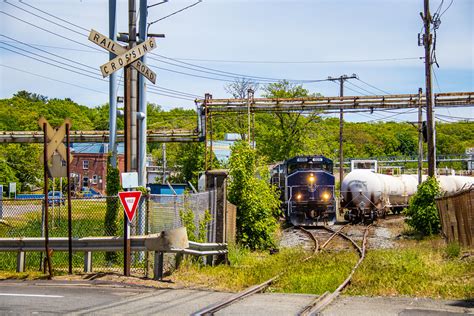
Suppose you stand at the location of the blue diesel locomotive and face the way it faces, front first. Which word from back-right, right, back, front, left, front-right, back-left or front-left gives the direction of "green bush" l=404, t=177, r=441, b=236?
front-left

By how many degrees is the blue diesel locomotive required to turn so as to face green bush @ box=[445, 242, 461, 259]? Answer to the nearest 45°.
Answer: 0° — it already faces it

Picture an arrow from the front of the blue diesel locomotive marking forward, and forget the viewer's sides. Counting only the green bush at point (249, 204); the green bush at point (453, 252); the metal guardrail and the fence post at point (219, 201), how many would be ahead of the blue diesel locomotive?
4

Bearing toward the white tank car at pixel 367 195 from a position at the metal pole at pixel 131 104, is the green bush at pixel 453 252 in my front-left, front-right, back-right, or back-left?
front-right

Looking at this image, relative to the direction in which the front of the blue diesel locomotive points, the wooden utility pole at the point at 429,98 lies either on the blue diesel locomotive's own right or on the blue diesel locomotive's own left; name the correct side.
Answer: on the blue diesel locomotive's own left

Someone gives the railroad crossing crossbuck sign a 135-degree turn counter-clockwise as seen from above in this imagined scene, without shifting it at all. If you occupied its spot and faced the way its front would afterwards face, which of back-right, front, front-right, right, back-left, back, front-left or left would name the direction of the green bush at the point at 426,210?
front

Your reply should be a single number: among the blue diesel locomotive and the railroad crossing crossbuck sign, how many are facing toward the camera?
2

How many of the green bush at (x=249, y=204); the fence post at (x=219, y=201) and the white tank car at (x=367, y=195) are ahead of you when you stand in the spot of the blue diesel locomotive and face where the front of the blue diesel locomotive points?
2

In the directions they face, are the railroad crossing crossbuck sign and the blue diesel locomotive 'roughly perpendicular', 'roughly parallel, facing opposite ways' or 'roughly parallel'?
roughly parallel

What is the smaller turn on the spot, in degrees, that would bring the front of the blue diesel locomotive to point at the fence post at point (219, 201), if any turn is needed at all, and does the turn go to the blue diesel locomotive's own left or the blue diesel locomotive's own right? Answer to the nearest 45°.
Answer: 0° — it already faces it

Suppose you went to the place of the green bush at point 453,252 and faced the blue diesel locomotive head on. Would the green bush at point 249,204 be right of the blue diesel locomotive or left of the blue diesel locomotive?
left

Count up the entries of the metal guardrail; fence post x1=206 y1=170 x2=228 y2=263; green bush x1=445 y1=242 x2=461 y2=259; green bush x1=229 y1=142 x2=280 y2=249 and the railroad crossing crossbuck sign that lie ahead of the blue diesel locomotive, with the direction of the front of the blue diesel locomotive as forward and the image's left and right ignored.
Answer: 5

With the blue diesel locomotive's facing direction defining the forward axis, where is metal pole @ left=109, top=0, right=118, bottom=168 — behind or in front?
in front

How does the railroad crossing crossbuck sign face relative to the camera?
toward the camera
